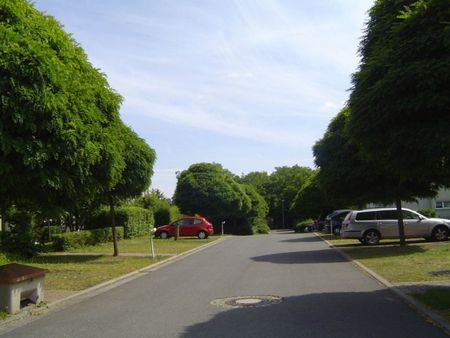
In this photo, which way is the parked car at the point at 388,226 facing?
to the viewer's right

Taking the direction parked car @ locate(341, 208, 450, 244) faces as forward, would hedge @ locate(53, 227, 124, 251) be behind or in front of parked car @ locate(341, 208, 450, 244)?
behind

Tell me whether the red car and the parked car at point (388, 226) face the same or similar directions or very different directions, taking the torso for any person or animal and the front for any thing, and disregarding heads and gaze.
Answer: very different directions

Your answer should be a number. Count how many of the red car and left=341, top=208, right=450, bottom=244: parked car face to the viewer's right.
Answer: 1

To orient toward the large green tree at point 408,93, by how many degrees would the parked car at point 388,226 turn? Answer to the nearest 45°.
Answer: approximately 90° to its right
